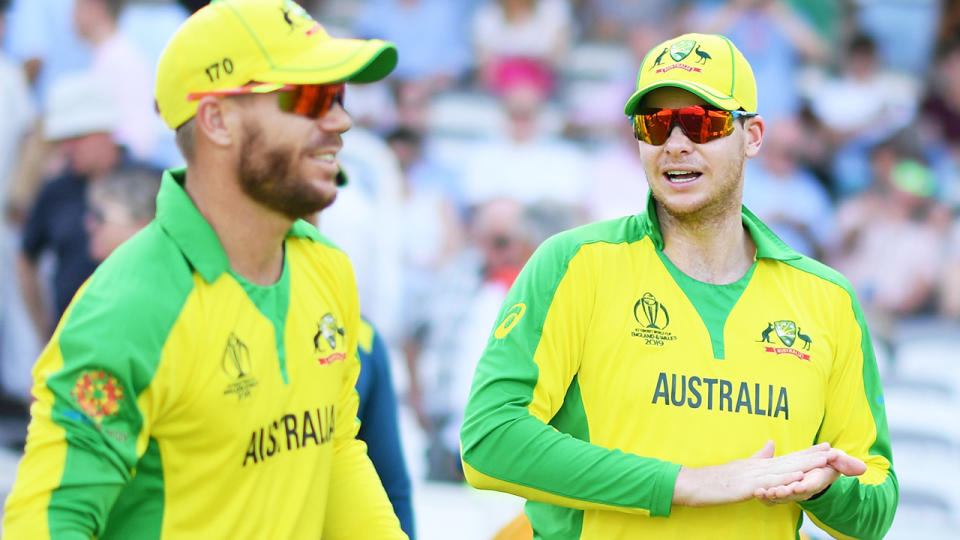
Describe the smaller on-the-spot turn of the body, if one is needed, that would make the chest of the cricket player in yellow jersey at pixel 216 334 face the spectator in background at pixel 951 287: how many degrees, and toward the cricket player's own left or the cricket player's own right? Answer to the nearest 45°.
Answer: approximately 90° to the cricket player's own left

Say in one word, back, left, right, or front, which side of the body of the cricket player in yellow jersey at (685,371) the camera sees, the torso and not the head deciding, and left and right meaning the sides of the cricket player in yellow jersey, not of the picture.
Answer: front

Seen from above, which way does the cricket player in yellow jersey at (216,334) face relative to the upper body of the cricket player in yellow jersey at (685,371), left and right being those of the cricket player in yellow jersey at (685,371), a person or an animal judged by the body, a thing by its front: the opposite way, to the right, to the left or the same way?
to the left

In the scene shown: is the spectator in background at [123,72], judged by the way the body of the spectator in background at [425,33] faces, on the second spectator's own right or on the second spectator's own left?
on the second spectator's own right

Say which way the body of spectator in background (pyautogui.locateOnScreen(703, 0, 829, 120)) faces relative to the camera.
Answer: toward the camera

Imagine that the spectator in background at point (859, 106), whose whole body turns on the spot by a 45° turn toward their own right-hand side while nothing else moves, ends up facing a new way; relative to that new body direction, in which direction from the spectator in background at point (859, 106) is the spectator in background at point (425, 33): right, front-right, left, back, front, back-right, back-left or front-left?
front-right

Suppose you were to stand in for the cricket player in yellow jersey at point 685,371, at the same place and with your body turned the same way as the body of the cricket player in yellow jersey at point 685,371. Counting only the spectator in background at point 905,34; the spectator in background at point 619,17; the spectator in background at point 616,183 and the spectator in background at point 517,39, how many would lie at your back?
4

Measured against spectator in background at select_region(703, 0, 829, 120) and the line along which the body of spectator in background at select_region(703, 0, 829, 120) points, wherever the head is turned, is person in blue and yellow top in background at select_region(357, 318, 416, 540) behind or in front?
in front

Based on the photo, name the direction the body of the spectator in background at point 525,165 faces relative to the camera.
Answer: toward the camera

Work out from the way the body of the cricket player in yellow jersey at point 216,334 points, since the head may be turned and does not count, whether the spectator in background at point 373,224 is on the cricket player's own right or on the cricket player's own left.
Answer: on the cricket player's own left

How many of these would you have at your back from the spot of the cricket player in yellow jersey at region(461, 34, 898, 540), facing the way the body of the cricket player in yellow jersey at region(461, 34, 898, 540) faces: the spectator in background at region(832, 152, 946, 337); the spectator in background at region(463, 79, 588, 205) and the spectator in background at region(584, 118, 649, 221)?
3
